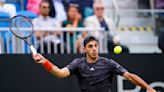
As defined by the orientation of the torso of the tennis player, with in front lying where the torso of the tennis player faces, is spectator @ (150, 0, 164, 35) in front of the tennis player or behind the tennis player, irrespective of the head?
behind

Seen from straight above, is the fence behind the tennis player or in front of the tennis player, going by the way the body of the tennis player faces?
behind

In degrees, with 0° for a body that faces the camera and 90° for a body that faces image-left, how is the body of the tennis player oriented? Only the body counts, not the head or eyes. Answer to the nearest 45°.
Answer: approximately 0°

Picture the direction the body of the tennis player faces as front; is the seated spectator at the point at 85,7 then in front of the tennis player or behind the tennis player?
behind

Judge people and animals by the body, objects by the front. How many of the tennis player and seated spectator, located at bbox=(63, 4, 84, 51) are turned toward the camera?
2

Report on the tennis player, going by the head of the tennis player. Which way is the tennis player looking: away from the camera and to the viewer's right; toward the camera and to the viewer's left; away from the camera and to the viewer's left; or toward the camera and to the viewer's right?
toward the camera and to the viewer's right

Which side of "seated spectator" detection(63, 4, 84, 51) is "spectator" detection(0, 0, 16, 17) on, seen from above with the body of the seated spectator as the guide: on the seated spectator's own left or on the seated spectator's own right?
on the seated spectator's own right

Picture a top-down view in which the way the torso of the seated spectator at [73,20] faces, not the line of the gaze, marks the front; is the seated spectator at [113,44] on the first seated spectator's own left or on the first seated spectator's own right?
on the first seated spectator's own left
